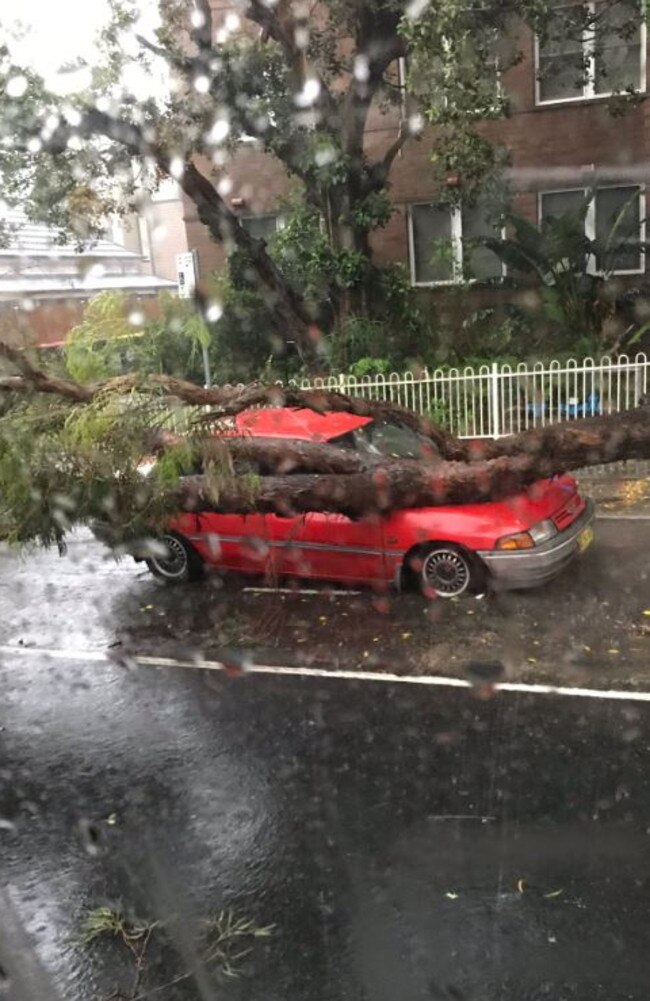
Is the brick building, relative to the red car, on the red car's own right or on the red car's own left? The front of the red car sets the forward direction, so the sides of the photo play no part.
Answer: on the red car's own left

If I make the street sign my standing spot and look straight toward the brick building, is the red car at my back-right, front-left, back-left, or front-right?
back-right

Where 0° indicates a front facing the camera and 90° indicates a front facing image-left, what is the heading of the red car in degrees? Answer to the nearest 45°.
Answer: approximately 315°

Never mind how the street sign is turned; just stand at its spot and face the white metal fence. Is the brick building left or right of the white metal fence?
left

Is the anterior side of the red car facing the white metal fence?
no

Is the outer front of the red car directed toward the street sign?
no
